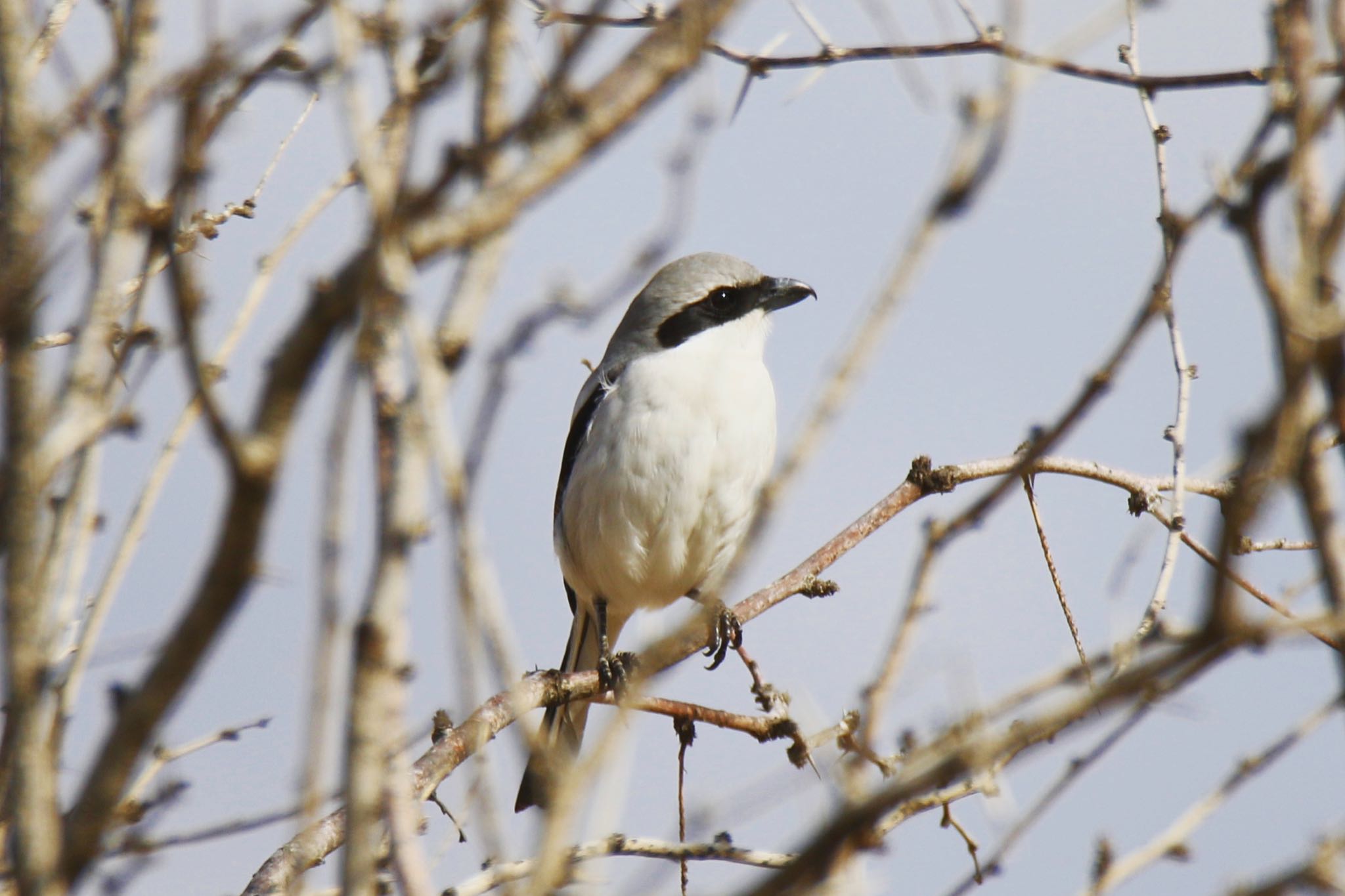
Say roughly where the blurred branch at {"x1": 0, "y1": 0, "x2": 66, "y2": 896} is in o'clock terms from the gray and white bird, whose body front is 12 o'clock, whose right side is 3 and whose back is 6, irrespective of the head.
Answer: The blurred branch is roughly at 2 o'clock from the gray and white bird.

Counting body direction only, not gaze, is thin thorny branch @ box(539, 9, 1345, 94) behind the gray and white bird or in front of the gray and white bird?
in front

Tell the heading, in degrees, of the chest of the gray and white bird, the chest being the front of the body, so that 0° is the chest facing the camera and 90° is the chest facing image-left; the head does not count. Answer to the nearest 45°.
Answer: approximately 315°

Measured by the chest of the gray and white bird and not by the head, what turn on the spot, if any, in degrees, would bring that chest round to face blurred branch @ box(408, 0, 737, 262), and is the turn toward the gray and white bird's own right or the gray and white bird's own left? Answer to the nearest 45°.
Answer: approximately 45° to the gray and white bird's own right
